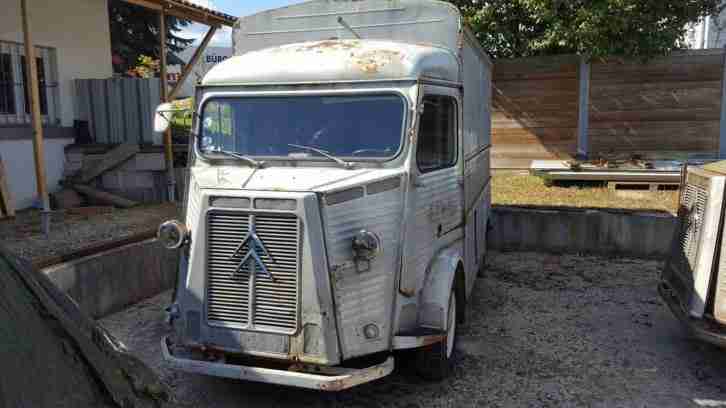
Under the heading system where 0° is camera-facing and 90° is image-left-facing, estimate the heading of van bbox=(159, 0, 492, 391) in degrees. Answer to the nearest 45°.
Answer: approximately 45°

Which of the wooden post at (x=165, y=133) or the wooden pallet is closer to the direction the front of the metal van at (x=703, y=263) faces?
the wooden post

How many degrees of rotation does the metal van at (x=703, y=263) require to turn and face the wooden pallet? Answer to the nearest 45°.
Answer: approximately 135° to its right

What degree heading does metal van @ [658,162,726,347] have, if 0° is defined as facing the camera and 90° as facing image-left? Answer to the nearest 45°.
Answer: approximately 45°

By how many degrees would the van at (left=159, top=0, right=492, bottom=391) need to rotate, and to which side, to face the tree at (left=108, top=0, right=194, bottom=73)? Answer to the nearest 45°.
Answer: approximately 135° to its right

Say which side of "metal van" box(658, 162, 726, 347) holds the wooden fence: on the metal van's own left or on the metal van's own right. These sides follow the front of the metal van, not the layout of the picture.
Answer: on the metal van's own right

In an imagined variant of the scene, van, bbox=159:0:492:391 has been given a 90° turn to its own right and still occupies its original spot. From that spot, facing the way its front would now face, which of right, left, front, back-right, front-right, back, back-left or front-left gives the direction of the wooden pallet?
right

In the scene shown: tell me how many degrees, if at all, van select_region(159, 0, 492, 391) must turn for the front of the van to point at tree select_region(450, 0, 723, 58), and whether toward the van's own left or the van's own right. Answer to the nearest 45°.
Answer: approximately 180°

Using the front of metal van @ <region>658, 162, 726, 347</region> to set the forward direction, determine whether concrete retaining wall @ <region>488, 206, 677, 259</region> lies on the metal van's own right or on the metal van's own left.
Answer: on the metal van's own right

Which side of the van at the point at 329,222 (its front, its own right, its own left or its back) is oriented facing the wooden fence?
back
